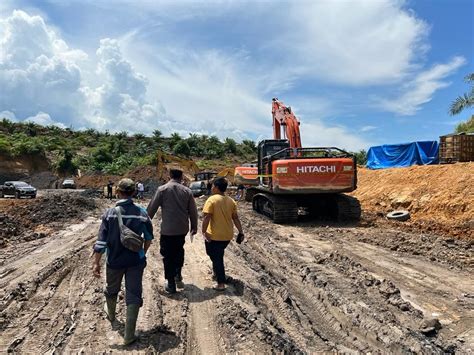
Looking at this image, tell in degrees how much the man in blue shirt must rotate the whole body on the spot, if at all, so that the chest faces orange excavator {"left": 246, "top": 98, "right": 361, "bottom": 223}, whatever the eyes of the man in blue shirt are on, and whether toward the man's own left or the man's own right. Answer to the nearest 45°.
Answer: approximately 45° to the man's own right

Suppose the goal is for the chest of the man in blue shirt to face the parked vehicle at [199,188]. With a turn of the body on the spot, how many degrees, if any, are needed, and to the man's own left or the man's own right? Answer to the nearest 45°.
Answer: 0° — they already face it

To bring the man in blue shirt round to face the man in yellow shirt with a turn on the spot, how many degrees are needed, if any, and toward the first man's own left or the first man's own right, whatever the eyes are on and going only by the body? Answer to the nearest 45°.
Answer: approximately 45° to the first man's own right

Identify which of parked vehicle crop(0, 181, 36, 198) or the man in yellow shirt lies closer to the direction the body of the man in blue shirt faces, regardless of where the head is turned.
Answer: the parked vehicle

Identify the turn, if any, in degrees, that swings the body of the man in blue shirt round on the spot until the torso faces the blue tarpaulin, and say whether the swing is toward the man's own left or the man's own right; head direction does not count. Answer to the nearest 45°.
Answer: approximately 45° to the man's own right

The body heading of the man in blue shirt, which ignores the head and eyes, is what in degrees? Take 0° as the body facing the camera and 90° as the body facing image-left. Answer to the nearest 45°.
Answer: approximately 180°

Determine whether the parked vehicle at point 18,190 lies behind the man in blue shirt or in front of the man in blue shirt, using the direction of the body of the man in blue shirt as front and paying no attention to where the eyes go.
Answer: in front
